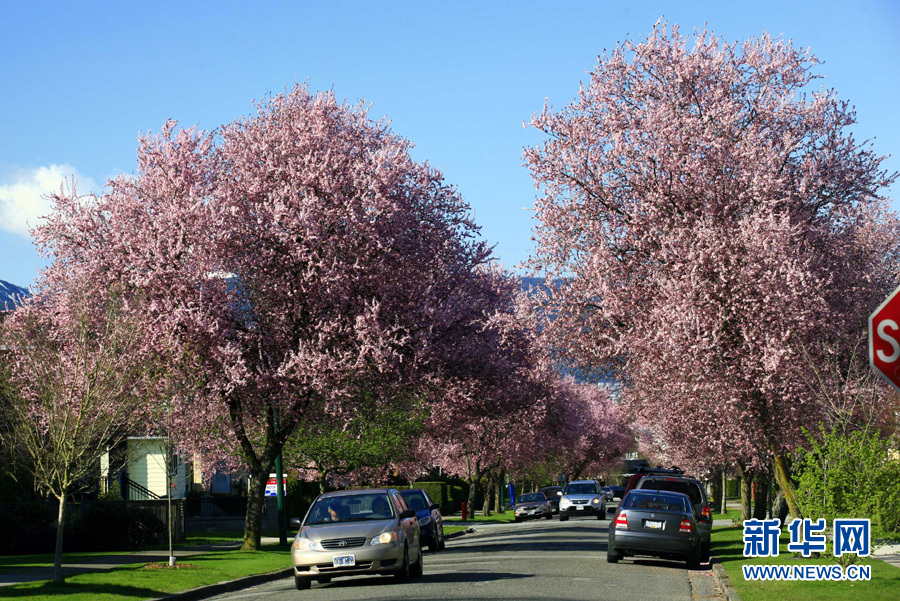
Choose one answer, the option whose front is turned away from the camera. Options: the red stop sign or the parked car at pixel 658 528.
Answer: the parked car

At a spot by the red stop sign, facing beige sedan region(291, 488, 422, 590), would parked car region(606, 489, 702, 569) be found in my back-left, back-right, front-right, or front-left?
front-right

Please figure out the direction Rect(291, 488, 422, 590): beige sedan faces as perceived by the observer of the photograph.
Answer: facing the viewer

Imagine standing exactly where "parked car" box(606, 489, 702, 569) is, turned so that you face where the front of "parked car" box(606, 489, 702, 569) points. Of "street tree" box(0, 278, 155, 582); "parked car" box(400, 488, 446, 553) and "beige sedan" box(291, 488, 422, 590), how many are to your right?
0

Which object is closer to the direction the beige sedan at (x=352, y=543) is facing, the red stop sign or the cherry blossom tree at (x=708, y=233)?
the red stop sign

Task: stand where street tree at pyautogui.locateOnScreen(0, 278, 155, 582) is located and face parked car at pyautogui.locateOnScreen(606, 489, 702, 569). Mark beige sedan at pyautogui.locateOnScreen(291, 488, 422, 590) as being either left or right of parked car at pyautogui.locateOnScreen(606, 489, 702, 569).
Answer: right

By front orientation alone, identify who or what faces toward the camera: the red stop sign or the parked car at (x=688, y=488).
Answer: the red stop sign

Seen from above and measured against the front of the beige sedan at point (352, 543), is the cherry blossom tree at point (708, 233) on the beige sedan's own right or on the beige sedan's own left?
on the beige sedan's own left

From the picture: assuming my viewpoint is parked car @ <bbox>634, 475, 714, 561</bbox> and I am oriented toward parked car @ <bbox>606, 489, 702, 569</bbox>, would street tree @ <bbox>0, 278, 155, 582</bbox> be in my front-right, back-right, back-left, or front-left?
front-right

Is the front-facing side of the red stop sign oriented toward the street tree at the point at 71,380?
no

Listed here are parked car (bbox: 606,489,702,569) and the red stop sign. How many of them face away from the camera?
1

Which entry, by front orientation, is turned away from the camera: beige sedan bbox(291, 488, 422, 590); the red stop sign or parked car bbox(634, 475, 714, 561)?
the parked car

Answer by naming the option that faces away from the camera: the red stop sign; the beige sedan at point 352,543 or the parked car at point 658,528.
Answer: the parked car

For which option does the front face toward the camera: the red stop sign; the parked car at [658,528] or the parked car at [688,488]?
the red stop sign

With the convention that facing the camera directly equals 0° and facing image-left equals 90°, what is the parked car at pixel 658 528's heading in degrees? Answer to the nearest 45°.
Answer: approximately 180°

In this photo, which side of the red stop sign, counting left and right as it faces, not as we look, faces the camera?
front

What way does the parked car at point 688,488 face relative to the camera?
away from the camera

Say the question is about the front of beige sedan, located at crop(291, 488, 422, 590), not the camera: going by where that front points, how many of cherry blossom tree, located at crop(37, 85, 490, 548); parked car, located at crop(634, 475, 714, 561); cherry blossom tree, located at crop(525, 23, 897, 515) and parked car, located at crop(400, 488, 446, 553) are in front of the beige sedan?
0
